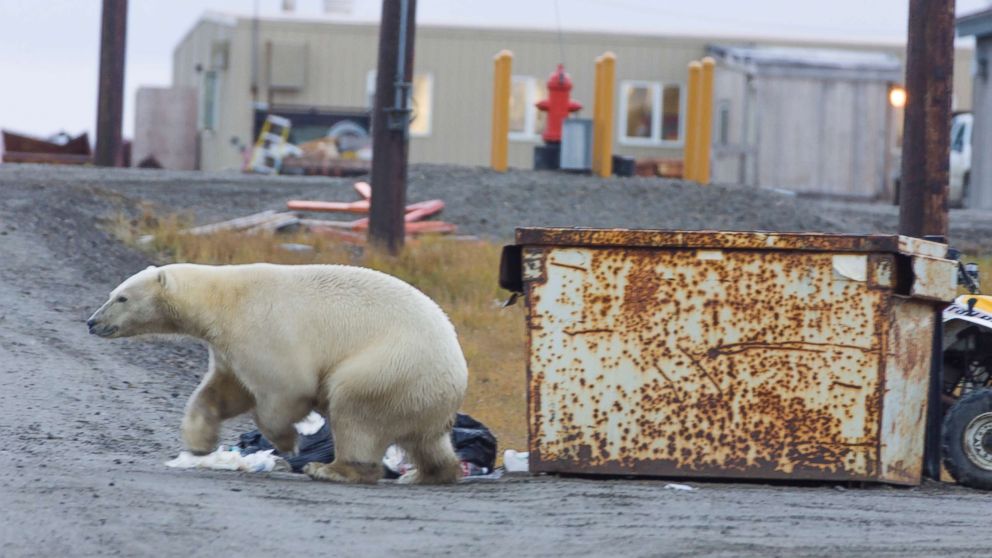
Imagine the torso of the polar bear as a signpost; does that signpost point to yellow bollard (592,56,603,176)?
no

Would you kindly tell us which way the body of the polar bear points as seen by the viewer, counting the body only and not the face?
to the viewer's left

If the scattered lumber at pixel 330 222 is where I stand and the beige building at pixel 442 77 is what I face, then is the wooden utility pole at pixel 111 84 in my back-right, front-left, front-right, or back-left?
front-left

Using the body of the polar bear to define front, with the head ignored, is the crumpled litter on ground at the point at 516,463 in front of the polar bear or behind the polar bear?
behind

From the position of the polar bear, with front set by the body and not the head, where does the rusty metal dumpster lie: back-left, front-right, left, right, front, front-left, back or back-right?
back

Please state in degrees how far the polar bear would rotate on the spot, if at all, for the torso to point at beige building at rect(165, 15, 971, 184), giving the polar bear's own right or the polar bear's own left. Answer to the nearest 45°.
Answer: approximately 90° to the polar bear's own right

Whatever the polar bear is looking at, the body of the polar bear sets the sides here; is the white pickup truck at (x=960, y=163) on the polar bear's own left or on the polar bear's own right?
on the polar bear's own right

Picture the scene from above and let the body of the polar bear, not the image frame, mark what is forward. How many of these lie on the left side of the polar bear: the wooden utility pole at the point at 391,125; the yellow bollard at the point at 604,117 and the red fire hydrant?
0

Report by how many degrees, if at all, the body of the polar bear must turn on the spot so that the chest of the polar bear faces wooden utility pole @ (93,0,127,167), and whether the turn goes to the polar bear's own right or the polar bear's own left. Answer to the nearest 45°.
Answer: approximately 90° to the polar bear's own right

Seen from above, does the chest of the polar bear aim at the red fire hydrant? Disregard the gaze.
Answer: no

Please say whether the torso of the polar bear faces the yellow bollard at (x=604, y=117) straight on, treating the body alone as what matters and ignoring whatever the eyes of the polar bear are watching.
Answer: no

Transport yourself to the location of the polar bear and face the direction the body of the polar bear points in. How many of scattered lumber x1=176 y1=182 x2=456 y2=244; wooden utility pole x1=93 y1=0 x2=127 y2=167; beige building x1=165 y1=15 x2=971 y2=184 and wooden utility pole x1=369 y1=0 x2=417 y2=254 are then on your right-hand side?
4

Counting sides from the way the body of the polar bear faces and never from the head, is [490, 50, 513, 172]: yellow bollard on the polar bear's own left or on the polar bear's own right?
on the polar bear's own right
